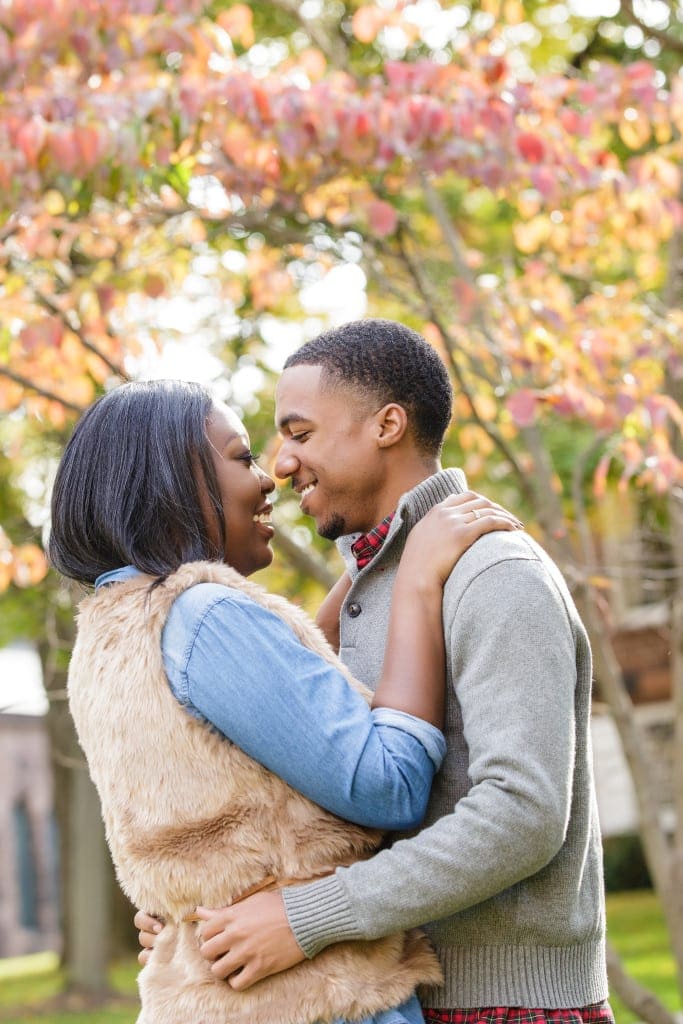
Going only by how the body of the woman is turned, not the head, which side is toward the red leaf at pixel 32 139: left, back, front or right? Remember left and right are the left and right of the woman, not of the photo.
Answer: left

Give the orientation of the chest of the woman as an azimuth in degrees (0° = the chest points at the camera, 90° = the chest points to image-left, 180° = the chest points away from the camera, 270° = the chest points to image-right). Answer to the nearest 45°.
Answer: approximately 270°

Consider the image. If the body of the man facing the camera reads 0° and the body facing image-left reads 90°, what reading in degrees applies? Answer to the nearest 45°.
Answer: approximately 90°

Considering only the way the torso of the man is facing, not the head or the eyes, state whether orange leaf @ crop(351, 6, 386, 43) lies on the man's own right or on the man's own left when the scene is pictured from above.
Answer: on the man's own right

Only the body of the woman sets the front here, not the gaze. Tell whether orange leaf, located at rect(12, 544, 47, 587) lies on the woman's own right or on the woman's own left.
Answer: on the woman's own left

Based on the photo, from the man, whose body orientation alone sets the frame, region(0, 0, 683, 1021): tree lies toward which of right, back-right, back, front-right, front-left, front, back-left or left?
right

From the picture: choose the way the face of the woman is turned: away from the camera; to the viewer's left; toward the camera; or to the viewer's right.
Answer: to the viewer's right

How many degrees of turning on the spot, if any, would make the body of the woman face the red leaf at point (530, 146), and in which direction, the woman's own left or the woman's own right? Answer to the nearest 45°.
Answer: approximately 90° to the woman's own left

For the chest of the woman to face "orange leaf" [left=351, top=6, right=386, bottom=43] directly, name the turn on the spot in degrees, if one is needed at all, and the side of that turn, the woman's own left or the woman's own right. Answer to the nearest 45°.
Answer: approximately 90° to the woman's own left

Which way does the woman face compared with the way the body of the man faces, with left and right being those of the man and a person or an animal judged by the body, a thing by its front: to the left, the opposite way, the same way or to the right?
the opposite way

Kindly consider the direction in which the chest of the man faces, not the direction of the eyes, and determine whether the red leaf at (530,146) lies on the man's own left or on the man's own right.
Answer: on the man's own right

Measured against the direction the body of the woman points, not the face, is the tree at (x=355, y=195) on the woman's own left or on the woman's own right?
on the woman's own left

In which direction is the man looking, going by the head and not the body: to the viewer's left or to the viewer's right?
to the viewer's left
